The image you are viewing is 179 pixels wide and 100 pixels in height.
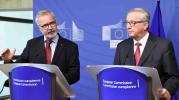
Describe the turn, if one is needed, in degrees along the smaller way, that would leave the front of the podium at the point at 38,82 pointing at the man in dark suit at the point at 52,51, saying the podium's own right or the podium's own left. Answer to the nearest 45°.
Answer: approximately 135° to the podium's own right

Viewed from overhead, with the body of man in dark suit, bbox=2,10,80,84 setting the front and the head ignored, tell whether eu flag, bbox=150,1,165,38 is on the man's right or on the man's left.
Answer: on the man's left

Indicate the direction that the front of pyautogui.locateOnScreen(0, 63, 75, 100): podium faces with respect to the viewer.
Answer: facing the viewer and to the left of the viewer

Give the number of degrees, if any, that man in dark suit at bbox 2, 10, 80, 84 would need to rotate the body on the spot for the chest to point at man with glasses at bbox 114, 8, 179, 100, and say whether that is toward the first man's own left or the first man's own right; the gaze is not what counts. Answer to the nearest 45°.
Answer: approximately 90° to the first man's own left

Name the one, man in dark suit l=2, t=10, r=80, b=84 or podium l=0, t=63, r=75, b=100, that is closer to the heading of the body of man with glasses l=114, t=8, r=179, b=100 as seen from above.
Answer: the podium

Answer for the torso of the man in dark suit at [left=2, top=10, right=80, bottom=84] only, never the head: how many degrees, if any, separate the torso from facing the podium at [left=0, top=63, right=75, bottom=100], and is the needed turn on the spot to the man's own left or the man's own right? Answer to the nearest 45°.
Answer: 0° — they already face it

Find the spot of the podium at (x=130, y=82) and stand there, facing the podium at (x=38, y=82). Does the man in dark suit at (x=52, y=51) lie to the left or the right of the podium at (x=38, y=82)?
right

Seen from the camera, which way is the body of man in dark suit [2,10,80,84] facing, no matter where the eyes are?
toward the camera

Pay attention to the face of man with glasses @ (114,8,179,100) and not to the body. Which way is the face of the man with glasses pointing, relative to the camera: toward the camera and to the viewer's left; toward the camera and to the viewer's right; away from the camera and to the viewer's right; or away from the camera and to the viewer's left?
toward the camera and to the viewer's left

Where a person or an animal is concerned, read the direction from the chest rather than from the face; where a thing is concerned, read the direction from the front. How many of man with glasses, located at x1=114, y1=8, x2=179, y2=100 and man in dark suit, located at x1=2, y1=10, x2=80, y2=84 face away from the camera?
0

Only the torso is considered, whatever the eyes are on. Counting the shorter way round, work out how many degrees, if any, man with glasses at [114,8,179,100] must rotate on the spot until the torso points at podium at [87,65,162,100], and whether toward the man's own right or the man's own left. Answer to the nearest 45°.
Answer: approximately 45° to the man's own left

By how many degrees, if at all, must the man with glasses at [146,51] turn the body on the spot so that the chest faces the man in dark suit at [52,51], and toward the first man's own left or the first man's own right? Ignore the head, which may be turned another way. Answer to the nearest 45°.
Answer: approximately 45° to the first man's own right
